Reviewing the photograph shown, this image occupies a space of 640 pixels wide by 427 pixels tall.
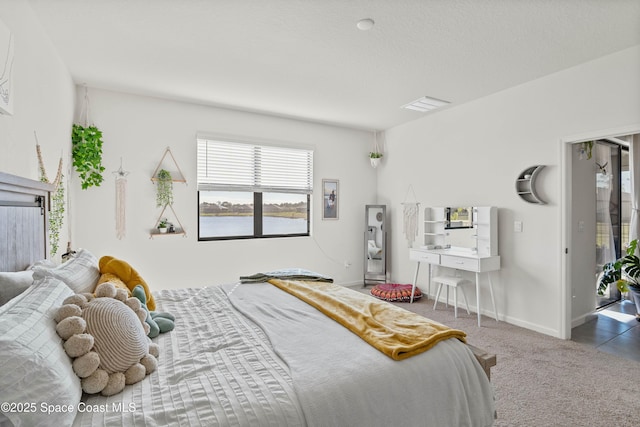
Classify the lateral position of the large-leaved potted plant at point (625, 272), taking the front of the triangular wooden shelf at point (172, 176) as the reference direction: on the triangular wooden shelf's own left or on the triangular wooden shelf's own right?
on the triangular wooden shelf's own left

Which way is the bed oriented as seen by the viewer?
to the viewer's right

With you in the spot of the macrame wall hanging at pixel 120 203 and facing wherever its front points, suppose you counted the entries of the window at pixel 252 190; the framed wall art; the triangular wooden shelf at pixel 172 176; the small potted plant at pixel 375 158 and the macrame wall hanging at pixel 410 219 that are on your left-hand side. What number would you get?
5

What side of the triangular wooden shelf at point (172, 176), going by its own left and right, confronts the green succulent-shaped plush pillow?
front

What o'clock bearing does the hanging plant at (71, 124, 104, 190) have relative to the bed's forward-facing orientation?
The hanging plant is roughly at 8 o'clock from the bed.

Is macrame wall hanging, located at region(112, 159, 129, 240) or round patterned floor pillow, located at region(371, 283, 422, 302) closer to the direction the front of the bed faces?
the round patterned floor pillow

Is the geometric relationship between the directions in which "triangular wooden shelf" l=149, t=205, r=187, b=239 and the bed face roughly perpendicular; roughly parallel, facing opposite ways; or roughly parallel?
roughly perpendicular

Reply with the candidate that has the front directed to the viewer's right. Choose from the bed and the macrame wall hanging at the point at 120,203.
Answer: the bed

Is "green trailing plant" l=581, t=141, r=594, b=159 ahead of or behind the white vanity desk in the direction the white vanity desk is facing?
behind

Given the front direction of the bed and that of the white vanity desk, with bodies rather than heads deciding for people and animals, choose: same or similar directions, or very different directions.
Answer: very different directions

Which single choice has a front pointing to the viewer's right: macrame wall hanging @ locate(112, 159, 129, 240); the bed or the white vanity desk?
the bed

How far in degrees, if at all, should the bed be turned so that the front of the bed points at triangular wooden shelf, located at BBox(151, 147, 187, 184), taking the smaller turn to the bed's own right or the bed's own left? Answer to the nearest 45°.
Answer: approximately 90° to the bed's own left

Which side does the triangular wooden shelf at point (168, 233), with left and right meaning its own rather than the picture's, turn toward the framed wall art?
left

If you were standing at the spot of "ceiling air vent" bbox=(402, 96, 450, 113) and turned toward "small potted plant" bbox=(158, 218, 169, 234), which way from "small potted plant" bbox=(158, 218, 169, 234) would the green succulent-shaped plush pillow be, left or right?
left

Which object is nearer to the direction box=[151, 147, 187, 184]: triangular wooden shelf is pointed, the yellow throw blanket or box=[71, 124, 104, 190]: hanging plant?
the yellow throw blanket
